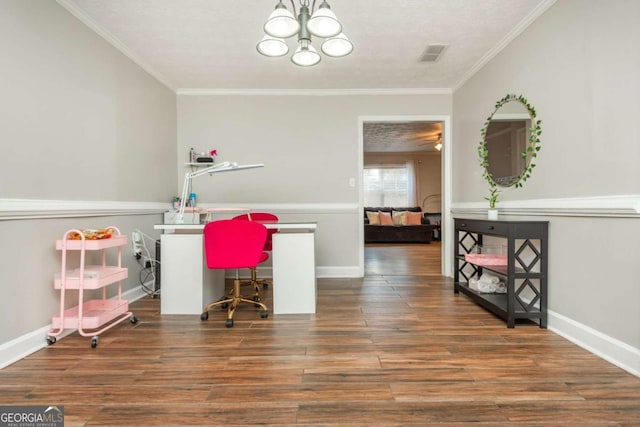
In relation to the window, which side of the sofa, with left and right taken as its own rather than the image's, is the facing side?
back

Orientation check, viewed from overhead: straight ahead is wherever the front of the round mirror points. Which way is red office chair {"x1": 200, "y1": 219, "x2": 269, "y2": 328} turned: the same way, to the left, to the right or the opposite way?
to the right

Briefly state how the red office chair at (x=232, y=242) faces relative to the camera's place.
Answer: facing away from the viewer

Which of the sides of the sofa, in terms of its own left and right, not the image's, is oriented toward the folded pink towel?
front

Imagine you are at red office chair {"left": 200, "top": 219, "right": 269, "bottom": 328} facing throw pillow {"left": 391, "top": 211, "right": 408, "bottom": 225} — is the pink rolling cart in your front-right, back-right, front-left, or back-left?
back-left

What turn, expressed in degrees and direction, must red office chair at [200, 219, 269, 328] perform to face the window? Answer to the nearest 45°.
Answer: approximately 45° to its right

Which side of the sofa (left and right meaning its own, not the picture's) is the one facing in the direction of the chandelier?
front

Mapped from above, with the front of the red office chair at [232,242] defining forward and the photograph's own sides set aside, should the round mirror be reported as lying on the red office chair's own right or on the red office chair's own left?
on the red office chair's own right

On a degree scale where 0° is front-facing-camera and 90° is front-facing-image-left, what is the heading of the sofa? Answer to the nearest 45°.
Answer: approximately 0°

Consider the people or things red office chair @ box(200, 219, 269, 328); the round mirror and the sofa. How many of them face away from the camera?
1

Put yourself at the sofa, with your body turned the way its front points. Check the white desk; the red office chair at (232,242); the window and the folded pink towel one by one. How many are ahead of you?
3
